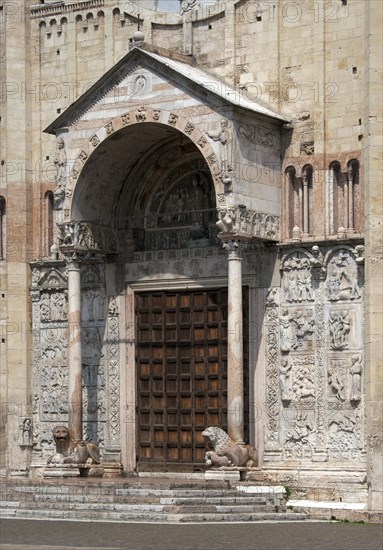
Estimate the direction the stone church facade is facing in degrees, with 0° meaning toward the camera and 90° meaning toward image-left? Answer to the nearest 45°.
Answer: approximately 45°
